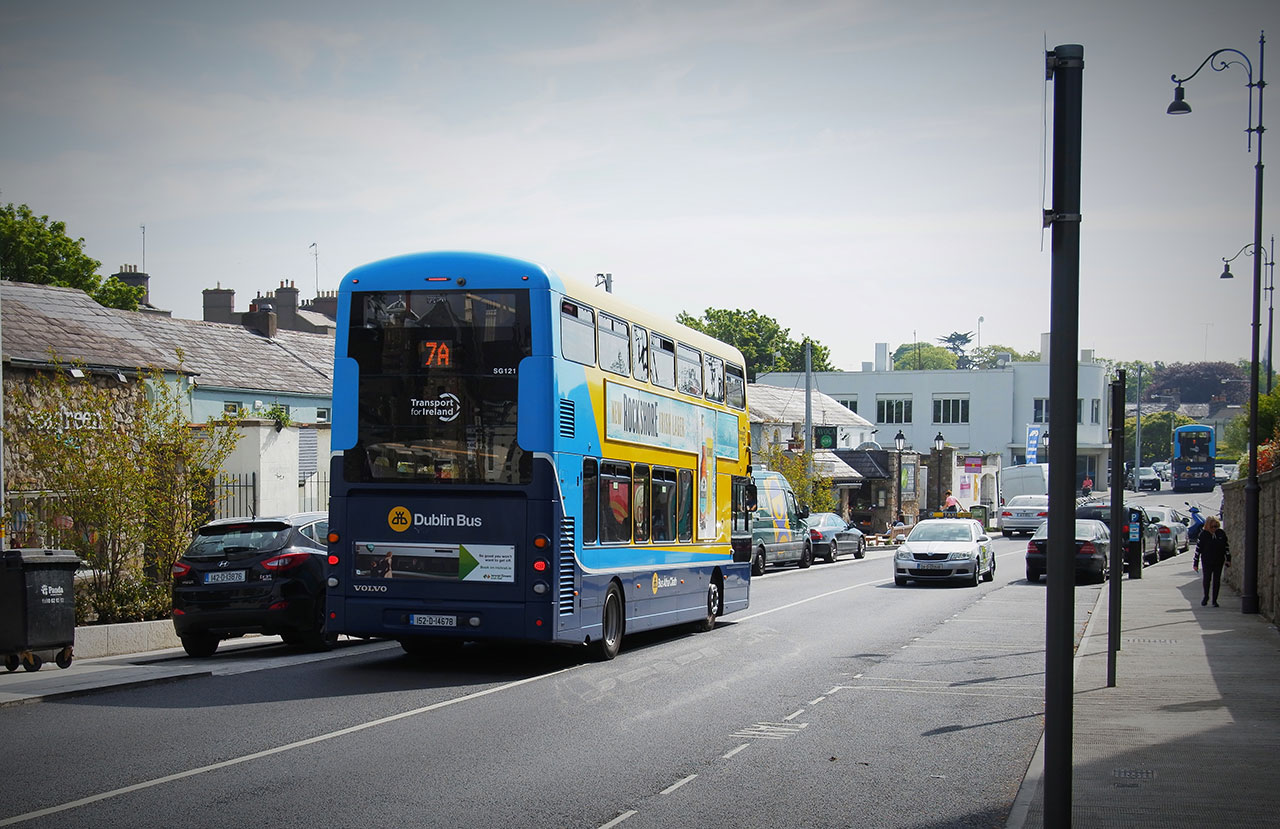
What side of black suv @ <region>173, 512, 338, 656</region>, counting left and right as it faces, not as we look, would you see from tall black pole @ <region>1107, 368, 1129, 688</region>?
right

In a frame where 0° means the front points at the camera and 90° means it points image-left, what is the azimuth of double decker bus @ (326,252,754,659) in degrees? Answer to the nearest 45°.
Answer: approximately 225°

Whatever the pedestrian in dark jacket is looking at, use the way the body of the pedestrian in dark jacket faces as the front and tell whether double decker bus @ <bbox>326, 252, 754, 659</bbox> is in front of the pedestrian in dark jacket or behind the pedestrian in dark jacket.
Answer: in front

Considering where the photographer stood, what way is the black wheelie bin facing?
facing the viewer and to the right of the viewer
